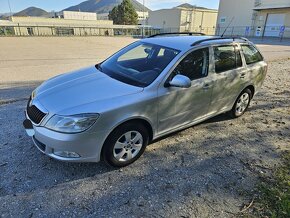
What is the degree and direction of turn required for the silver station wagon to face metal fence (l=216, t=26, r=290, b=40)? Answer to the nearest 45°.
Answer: approximately 180°

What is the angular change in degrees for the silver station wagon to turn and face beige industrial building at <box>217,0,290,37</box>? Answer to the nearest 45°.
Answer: approximately 180°

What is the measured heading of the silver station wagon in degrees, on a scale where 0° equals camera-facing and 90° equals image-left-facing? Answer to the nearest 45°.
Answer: approximately 45°

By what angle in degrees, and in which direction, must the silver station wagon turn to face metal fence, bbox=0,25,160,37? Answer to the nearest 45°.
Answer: approximately 135° to its right
